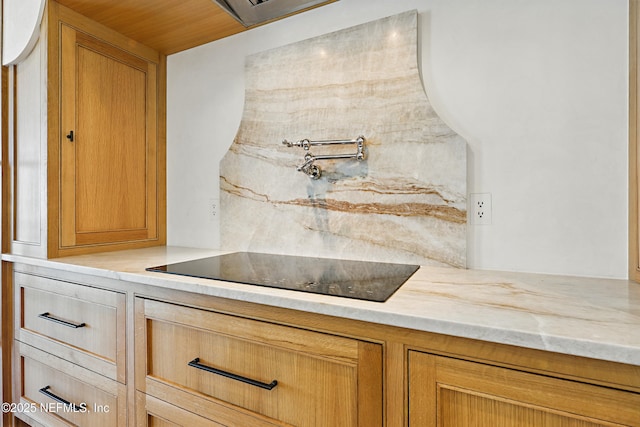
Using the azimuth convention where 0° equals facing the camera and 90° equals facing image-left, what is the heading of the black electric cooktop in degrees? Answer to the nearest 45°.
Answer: approximately 45°

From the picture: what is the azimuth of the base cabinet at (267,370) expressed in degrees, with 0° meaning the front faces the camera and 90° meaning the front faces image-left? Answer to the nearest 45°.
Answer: approximately 45°

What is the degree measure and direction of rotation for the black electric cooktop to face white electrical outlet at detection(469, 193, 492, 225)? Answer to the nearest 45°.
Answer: approximately 135° to its left

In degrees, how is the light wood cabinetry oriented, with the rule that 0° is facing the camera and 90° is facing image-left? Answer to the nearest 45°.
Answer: approximately 315°

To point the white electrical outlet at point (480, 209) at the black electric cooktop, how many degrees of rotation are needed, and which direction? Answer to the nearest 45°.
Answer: approximately 45° to its right

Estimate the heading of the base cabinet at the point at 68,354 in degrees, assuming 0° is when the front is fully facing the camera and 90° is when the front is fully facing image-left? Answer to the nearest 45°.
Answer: approximately 45°

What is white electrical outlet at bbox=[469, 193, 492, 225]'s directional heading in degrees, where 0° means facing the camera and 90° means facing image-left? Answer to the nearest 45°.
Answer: approximately 0°

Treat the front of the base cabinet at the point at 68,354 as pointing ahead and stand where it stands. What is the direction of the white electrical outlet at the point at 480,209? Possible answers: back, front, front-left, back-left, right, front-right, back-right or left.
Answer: left

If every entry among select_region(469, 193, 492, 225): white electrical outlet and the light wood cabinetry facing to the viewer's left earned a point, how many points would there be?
0

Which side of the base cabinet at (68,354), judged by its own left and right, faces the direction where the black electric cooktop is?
left
